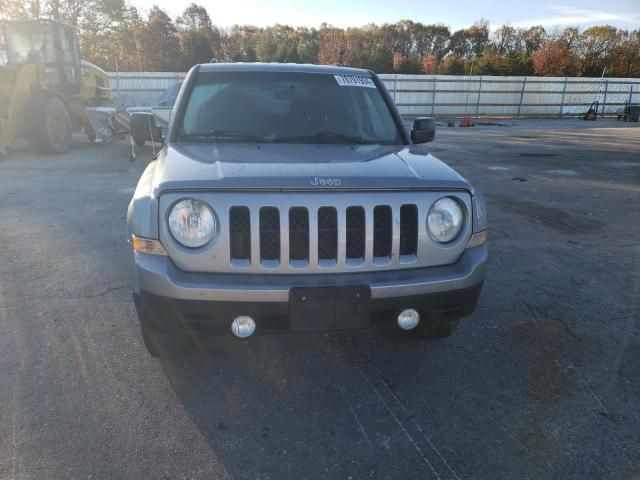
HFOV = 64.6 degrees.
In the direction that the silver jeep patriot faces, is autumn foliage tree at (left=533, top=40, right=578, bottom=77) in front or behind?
behind

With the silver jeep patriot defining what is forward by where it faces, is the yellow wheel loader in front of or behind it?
behind

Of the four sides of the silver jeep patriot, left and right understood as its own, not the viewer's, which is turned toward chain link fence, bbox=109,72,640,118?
back

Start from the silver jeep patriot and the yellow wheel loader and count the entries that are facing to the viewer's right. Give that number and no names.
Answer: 0

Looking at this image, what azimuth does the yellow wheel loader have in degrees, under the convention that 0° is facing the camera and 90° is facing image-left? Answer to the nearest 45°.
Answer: approximately 45°
